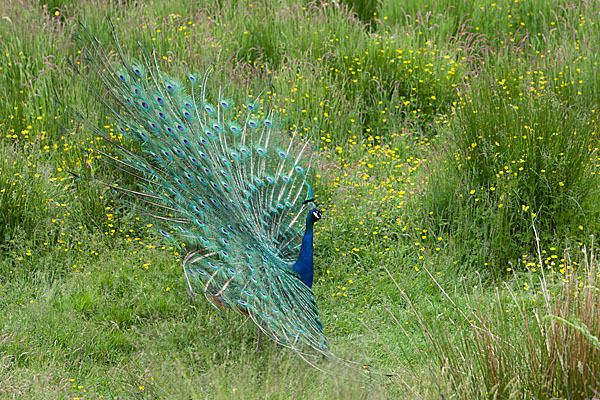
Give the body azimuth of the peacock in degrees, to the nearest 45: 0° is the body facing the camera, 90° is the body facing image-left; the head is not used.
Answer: approximately 270°
